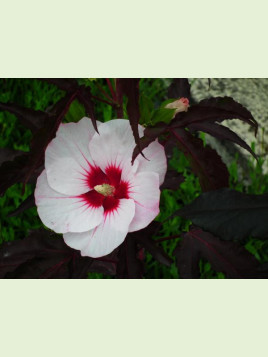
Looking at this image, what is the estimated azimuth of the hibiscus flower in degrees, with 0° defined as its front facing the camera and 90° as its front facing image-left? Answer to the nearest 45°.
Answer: approximately 0°
